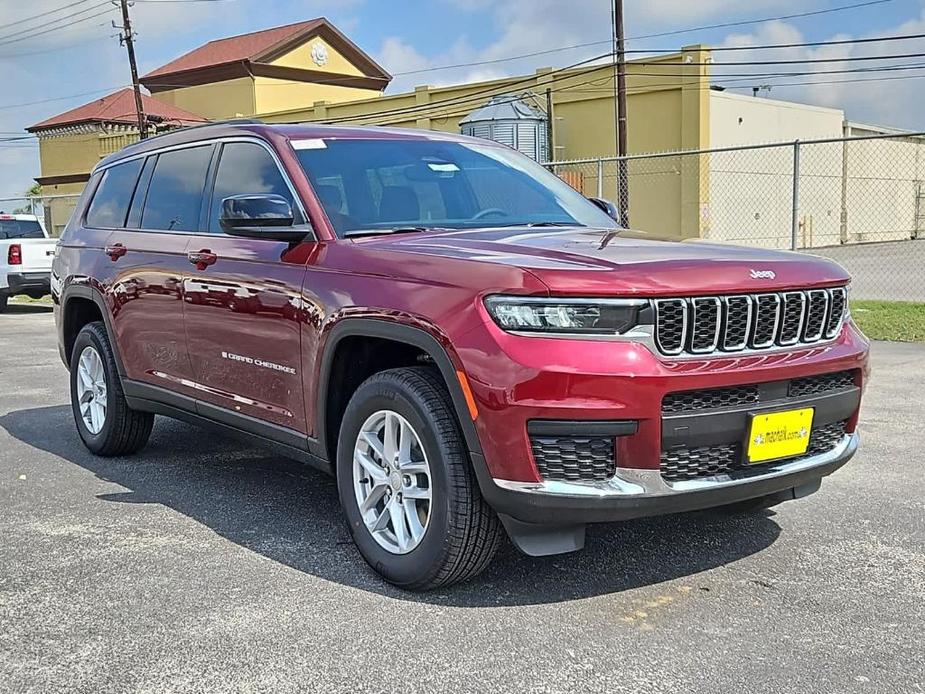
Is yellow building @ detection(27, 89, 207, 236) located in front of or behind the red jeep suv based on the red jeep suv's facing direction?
behind

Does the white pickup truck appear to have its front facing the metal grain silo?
no

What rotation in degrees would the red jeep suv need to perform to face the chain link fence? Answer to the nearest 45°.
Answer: approximately 135° to its left

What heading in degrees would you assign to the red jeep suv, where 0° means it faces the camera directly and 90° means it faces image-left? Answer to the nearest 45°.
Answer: approximately 315°

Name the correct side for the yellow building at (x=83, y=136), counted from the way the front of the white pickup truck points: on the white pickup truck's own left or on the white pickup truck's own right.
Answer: on the white pickup truck's own right

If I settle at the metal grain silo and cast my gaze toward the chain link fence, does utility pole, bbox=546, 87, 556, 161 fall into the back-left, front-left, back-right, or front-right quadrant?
front-left

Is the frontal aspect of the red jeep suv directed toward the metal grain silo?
no

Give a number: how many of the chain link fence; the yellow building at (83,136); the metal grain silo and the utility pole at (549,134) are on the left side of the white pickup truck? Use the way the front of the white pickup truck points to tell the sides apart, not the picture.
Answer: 0

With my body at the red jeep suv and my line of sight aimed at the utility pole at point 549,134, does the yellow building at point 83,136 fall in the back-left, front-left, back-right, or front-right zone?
front-left

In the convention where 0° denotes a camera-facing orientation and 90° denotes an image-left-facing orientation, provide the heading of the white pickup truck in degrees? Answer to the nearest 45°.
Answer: approximately 135°

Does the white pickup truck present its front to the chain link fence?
no
